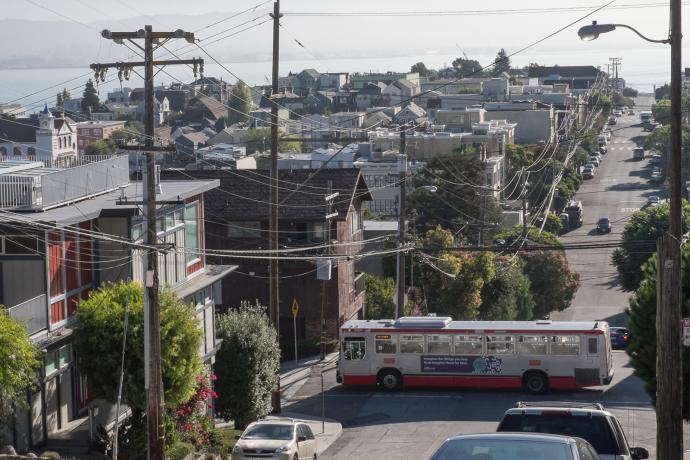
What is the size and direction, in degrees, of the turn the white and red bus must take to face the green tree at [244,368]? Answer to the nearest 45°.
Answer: approximately 45° to its left

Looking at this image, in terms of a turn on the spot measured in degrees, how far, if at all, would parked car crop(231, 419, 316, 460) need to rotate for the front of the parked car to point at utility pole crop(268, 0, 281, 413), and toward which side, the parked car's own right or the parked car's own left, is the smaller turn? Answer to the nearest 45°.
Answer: approximately 135° to the parked car's own right

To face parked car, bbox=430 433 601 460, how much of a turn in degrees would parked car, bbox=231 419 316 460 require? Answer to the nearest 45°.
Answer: approximately 45° to its left

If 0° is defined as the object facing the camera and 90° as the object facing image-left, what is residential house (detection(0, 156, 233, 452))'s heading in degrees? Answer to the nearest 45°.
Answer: approximately 315°

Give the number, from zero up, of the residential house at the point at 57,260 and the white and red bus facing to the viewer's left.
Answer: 1

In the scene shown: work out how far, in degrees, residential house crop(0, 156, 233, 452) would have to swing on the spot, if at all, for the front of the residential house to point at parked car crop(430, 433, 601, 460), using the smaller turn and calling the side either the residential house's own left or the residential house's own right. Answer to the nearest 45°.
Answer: approximately 45° to the residential house's own right

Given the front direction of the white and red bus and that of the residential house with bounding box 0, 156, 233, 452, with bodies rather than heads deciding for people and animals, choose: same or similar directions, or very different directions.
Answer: very different directions

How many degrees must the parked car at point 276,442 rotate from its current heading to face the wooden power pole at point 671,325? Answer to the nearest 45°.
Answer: approximately 90° to its left

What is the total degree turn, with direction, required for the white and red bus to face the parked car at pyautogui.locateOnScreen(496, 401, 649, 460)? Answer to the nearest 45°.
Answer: approximately 90° to its left

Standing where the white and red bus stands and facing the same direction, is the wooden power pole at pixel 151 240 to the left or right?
on its left

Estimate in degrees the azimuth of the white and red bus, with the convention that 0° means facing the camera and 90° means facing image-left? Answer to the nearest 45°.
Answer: approximately 90°

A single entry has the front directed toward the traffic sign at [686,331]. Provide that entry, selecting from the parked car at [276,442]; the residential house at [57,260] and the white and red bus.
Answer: the residential house

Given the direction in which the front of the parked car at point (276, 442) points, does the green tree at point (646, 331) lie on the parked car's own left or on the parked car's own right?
on the parked car's own left

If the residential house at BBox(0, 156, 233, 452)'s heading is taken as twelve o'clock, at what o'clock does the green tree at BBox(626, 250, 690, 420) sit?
The green tree is roughly at 11 o'clock from the residential house.
